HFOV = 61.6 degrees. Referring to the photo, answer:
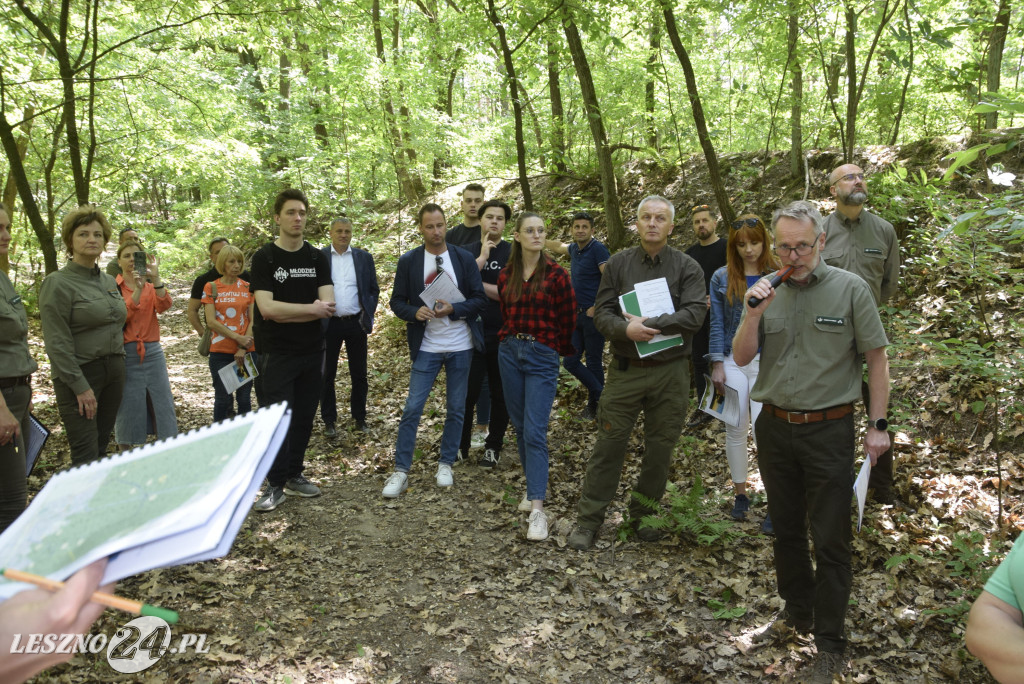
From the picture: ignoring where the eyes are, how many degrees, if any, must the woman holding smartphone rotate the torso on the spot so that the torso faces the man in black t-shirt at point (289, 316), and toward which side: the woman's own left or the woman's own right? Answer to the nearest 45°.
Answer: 0° — they already face them

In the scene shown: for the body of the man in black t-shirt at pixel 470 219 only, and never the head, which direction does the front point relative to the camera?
toward the camera

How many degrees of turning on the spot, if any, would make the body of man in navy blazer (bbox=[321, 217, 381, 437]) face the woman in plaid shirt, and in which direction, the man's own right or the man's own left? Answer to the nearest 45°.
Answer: approximately 45° to the man's own left

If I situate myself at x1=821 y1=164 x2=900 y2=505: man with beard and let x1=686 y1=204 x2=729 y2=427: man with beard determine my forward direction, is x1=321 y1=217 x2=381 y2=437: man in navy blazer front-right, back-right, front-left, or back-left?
front-left

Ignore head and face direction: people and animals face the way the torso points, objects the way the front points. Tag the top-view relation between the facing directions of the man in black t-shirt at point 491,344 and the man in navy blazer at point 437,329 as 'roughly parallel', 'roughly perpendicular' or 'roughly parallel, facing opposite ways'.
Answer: roughly parallel

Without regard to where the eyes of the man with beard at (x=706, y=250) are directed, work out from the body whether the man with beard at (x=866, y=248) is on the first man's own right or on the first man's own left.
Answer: on the first man's own left

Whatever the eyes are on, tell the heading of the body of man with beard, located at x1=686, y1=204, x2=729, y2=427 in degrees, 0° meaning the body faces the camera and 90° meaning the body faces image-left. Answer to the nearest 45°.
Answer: approximately 45°

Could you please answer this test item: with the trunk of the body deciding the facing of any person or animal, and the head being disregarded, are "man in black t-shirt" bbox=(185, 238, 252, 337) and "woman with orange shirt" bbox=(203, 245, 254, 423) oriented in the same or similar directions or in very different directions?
same or similar directions

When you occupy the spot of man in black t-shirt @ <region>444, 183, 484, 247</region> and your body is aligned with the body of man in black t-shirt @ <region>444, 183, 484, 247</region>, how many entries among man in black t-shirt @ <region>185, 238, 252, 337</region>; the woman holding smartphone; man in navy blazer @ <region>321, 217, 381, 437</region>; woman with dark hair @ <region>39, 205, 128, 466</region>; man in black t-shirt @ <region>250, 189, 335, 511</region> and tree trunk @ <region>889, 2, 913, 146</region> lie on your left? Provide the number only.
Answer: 1

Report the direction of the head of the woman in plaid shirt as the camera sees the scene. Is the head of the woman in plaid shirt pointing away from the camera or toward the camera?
toward the camera

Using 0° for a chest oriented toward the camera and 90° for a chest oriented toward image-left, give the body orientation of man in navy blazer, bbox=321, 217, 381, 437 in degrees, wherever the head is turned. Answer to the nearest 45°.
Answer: approximately 0°

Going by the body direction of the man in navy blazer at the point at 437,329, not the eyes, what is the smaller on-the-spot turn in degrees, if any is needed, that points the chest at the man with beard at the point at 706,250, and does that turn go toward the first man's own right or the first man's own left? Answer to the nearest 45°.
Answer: approximately 90° to the first man's own left

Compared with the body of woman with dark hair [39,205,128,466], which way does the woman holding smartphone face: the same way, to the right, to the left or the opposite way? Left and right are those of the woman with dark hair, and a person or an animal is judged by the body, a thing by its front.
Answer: the same way

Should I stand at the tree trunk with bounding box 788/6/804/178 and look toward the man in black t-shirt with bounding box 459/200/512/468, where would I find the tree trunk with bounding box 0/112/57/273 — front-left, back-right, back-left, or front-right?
front-right

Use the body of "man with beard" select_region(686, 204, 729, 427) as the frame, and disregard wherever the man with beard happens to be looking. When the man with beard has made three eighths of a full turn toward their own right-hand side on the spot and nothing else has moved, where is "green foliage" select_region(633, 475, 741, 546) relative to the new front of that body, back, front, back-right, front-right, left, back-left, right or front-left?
back

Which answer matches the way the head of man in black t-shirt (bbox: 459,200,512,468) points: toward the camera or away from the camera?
toward the camera

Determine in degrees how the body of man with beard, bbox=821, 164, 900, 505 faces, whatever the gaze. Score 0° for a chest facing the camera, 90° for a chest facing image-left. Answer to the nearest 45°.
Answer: approximately 45°
